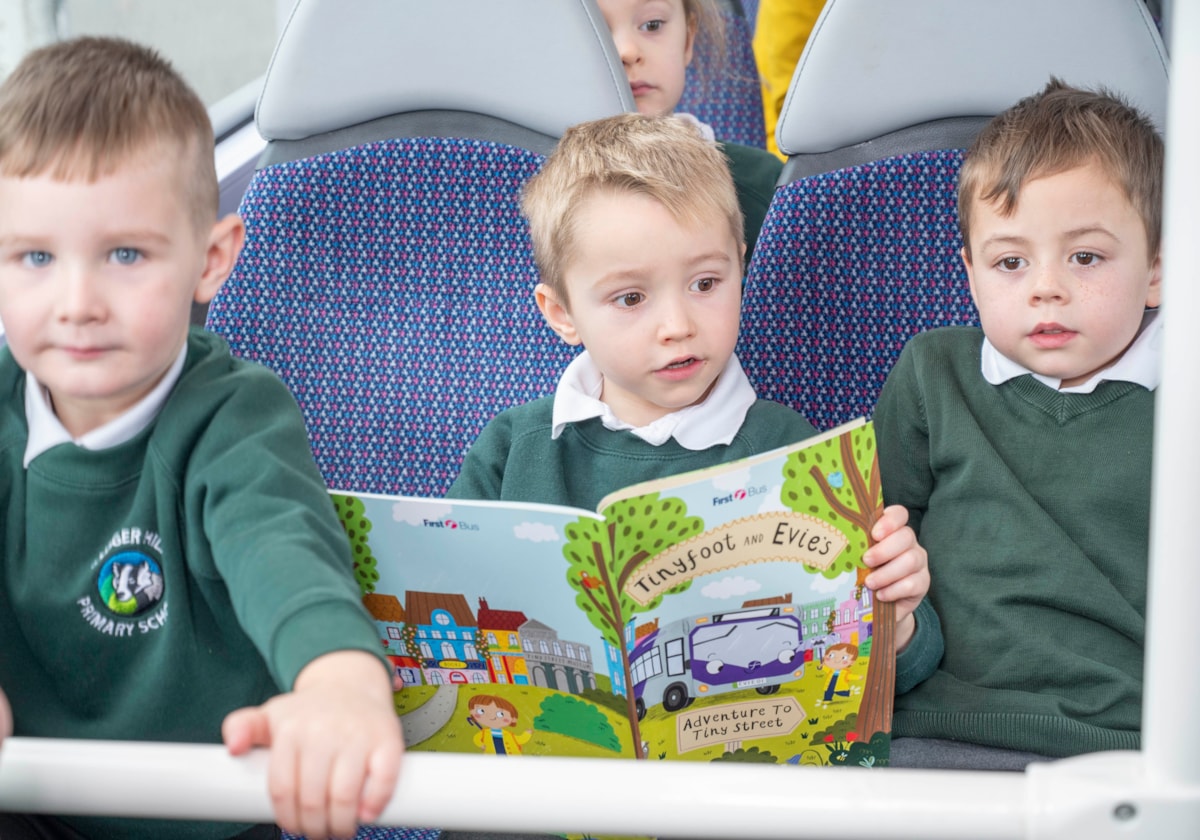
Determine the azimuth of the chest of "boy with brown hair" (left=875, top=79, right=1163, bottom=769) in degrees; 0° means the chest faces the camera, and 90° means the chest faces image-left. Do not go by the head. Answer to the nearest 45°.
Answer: approximately 0°

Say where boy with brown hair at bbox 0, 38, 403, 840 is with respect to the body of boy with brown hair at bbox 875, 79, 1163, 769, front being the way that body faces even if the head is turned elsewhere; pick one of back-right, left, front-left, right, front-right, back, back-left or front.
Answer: front-right

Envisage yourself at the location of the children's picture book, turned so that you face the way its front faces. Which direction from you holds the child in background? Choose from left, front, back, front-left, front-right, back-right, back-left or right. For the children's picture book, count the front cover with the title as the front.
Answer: back

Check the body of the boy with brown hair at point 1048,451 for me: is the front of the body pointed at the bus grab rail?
yes
